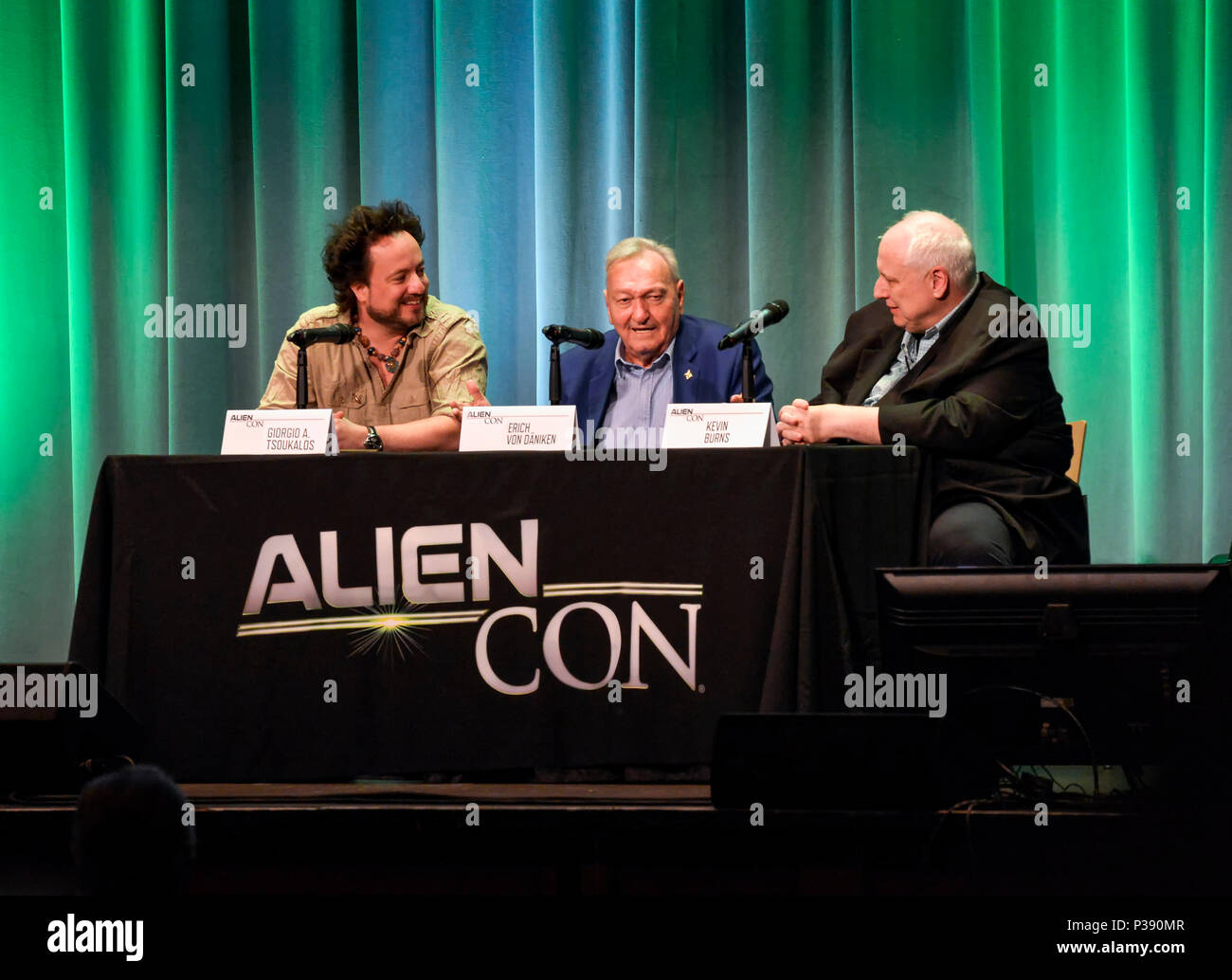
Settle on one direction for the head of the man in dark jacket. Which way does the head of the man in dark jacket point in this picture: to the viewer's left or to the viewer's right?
to the viewer's left

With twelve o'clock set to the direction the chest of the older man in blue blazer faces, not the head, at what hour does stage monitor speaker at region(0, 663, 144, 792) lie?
The stage monitor speaker is roughly at 1 o'clock from the older man in blue blazer.

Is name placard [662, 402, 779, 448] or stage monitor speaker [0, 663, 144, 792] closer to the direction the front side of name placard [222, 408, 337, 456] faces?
the stage monitor speaker

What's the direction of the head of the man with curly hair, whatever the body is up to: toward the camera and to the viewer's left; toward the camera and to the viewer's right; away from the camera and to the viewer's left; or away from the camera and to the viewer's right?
toward the camera and to the viewer's right

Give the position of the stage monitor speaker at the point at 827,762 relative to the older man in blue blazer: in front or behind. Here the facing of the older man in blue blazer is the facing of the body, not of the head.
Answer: in front

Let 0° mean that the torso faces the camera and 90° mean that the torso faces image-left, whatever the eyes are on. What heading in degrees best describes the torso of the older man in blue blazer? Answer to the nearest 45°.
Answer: approximately 0°

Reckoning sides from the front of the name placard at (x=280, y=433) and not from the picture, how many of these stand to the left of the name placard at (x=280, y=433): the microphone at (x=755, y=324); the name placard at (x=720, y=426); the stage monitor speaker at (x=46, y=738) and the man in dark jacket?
3

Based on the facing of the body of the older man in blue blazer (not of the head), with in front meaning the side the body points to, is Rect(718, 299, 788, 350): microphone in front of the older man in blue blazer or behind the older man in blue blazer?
in front

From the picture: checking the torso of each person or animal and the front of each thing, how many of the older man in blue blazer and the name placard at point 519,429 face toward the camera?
2
